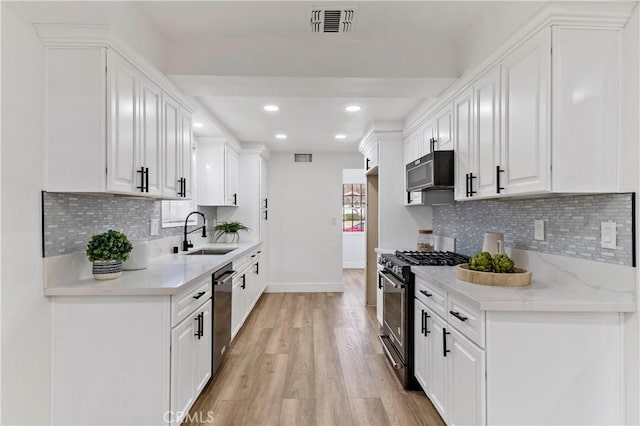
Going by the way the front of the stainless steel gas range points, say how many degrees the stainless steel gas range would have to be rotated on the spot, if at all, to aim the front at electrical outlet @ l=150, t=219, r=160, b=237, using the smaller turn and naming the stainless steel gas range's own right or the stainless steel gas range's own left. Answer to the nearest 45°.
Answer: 0° — it already faces it

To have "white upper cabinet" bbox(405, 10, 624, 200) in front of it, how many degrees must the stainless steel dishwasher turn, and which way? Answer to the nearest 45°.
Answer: approximately 45° to its right

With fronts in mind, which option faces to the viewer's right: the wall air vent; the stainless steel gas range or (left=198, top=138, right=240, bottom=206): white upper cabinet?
the white upper cabinet

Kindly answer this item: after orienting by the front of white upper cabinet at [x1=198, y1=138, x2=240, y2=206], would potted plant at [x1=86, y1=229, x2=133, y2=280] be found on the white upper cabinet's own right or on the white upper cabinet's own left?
on the white upper cabinet's own right

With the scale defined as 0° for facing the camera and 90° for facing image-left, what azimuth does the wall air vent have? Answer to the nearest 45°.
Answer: approximately 0°

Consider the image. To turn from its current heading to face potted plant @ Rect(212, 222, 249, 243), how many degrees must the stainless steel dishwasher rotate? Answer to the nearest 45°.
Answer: approximately 90° to its left

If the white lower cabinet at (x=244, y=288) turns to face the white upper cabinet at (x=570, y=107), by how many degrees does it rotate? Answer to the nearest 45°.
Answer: approximately 45° to its right

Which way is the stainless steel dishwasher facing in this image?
to the viewer's right

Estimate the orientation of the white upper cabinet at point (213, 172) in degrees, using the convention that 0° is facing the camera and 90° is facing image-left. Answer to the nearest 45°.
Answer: approximately 270°

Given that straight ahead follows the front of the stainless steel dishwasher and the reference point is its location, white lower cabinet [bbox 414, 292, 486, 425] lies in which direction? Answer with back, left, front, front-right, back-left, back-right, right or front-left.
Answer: front-right

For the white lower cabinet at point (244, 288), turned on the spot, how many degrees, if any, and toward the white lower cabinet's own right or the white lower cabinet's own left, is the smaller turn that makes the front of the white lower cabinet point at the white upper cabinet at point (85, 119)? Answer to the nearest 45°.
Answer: approximately 90° to the white lower cabinet's own right

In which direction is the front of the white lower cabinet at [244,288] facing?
to the viewer's right

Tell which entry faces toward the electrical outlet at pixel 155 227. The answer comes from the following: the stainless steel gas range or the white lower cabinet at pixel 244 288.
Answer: the stainless steel gas range

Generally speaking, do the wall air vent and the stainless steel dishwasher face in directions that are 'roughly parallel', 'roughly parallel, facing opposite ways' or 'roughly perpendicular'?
roughly perpendicular
